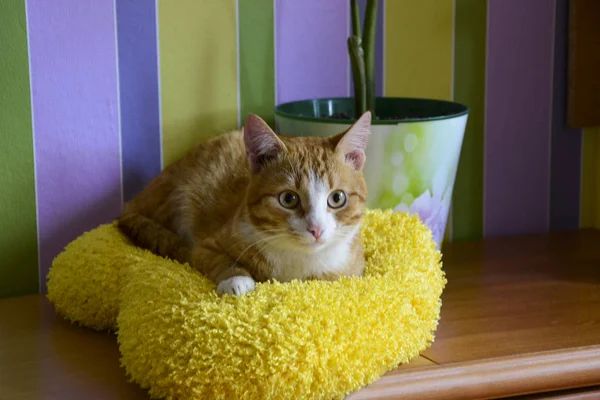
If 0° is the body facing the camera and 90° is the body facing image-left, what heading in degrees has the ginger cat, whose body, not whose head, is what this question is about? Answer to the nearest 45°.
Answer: approximately 315°

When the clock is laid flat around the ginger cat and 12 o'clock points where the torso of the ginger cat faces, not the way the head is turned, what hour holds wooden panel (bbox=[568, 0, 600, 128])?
The wooden panel is roughly at 9 o'clock from the ginger cat.
